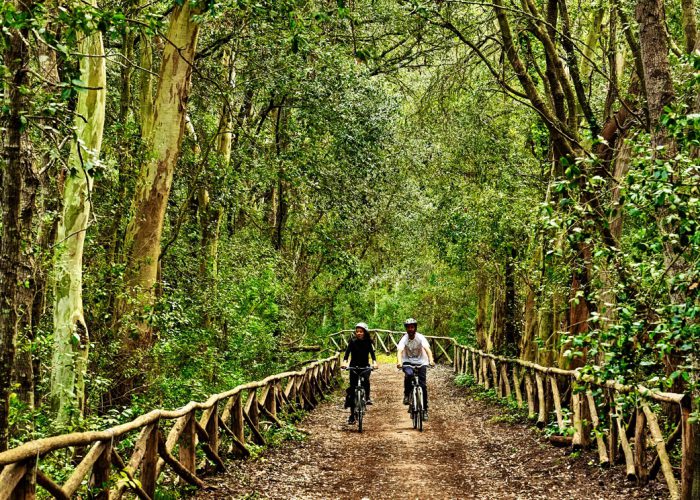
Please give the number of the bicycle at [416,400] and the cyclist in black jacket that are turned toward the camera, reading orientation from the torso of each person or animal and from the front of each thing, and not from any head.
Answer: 2

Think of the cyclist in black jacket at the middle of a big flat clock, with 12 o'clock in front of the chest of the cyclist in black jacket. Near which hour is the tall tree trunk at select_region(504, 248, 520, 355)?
The tall tree trunk is roughly at 7 o'clock from the cyclist in black jacket.

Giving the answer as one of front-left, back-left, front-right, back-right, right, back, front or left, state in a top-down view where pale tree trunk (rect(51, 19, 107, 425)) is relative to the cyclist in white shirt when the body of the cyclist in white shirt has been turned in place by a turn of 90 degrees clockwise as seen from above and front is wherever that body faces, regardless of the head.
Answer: front-left

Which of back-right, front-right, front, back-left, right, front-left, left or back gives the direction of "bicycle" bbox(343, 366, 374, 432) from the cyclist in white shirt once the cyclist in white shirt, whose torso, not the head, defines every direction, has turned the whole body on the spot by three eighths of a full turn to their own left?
back-left

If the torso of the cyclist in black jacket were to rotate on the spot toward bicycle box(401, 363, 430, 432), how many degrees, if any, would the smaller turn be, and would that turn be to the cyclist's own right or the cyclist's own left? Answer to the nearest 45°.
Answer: approximately 90° to the cyclist's own left

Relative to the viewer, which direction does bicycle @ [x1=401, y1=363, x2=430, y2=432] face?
toward the camera

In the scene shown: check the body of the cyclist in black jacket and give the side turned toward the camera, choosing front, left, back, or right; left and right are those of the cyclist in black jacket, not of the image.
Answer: front

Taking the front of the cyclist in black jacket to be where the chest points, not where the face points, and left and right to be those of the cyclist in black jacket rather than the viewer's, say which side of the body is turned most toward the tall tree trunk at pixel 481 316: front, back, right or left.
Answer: back

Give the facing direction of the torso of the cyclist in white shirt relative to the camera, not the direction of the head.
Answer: toward the camera

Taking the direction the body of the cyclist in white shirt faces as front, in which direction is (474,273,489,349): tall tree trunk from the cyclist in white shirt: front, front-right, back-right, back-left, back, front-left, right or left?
back

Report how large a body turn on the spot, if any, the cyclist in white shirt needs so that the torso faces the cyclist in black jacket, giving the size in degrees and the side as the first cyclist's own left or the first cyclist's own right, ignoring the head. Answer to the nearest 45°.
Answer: approximately 90° to the first cyclist's own right

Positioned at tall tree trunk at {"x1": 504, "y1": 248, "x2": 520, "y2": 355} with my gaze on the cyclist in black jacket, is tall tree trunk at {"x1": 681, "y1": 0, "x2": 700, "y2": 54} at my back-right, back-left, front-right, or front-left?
front-left

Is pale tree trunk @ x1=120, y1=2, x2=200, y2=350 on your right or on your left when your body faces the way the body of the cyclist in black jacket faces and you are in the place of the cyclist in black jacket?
on your right
